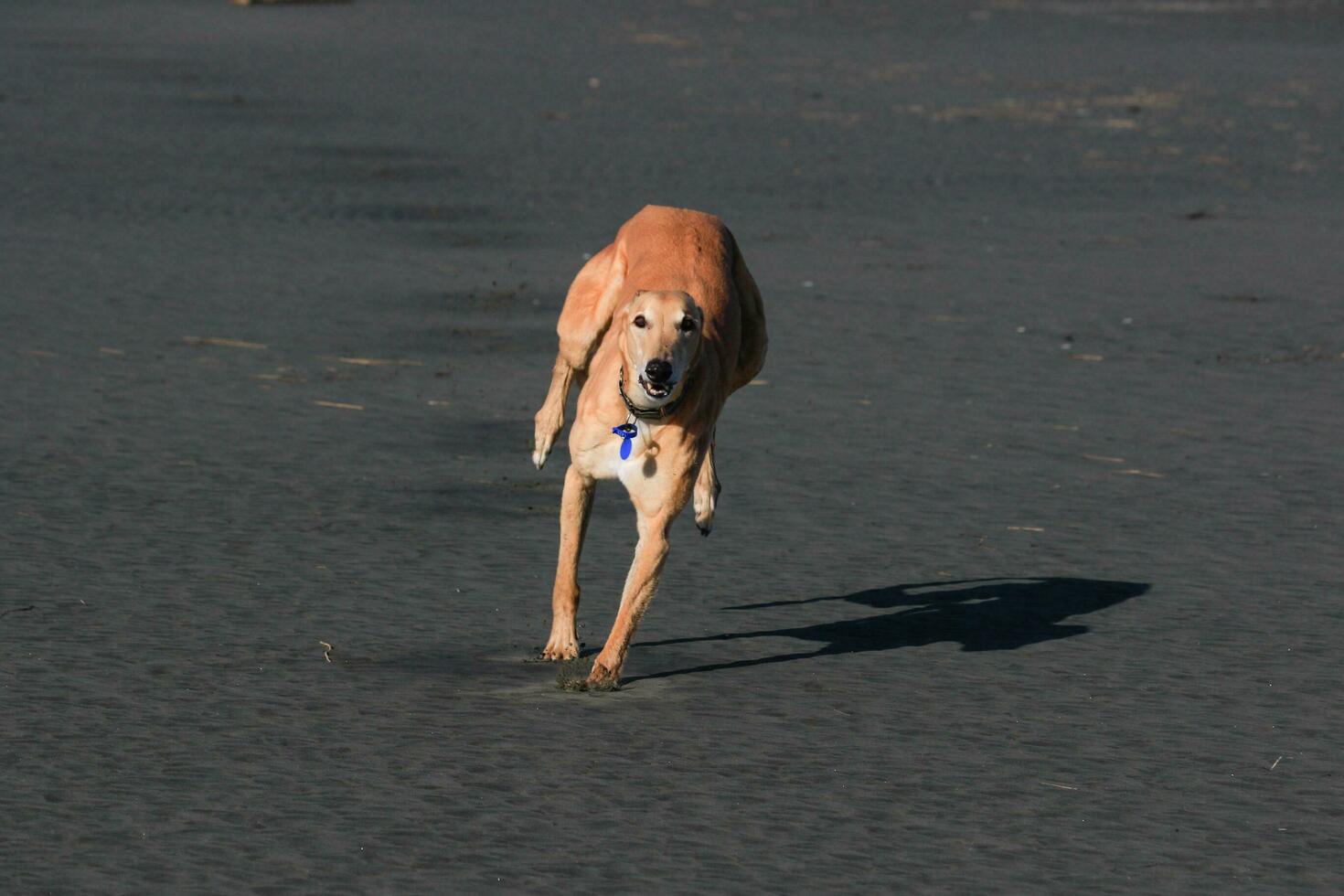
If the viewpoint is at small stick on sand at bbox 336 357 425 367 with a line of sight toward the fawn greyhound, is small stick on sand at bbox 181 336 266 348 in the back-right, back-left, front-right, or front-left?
back-right

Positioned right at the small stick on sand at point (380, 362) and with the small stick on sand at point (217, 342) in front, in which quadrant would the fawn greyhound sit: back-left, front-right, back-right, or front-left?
back-left

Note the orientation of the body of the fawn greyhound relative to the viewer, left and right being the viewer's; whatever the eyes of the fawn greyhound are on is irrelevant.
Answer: facing the viewer

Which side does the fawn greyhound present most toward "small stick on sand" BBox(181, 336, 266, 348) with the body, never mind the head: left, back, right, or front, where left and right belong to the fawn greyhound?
back

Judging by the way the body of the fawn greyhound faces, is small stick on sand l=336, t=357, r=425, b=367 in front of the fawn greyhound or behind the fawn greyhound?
behind
